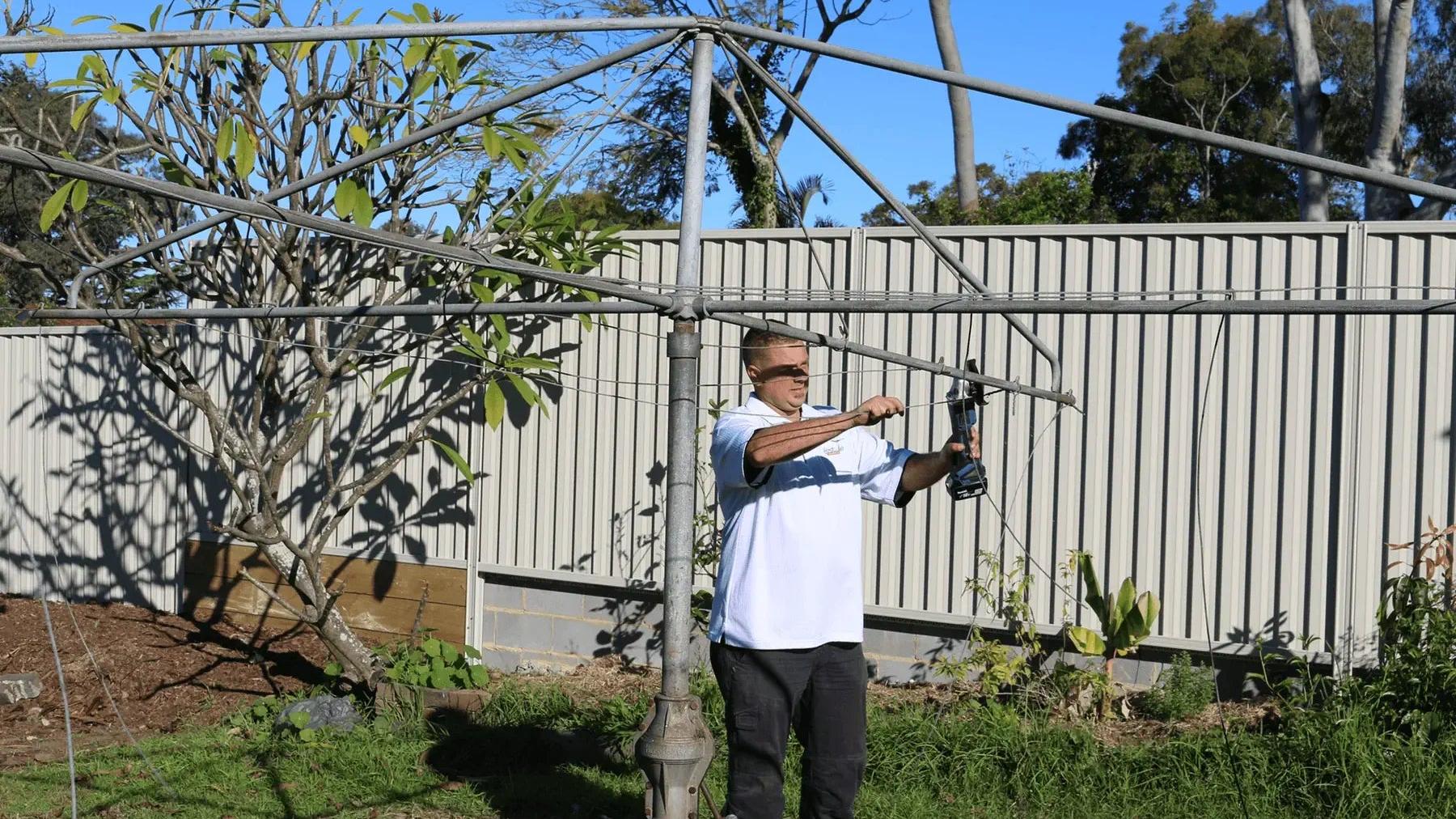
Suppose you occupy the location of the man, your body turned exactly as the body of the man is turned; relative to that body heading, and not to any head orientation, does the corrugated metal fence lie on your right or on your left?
on your left

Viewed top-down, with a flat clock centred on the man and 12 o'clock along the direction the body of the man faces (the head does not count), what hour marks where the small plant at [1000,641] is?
The small plant is roughly at 8 o'clock from the man.

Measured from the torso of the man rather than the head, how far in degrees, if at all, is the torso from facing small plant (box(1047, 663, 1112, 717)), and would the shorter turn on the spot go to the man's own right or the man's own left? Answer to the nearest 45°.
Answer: approximately 90° to the man's own left

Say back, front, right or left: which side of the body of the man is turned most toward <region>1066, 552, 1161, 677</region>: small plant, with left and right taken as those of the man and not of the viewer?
left

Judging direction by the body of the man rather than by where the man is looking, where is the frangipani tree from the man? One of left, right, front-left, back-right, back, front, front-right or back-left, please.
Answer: back

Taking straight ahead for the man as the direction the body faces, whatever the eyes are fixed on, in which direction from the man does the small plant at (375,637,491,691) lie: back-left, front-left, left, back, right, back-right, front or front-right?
back

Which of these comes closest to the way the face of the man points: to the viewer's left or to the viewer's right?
to the viewer's right

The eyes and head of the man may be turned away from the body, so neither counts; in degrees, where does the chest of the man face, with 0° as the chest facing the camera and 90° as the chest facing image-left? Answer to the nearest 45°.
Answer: approximately 315°

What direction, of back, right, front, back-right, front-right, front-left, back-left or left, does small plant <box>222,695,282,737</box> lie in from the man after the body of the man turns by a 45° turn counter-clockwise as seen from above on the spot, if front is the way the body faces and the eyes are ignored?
back-left

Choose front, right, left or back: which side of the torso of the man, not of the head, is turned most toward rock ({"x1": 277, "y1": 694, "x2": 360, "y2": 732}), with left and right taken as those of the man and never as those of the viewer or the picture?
back

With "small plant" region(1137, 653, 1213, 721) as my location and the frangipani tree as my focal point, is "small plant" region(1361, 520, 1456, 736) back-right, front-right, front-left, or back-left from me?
back-left

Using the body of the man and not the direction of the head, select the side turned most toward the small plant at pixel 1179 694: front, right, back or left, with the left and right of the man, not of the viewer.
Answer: left
